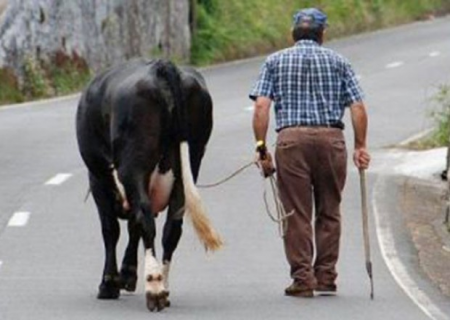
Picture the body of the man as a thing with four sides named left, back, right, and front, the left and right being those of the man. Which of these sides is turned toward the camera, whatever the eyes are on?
back

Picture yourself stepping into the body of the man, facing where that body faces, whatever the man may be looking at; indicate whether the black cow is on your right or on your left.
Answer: on your left

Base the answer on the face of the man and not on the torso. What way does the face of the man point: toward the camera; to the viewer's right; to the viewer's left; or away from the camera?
away from the camera
